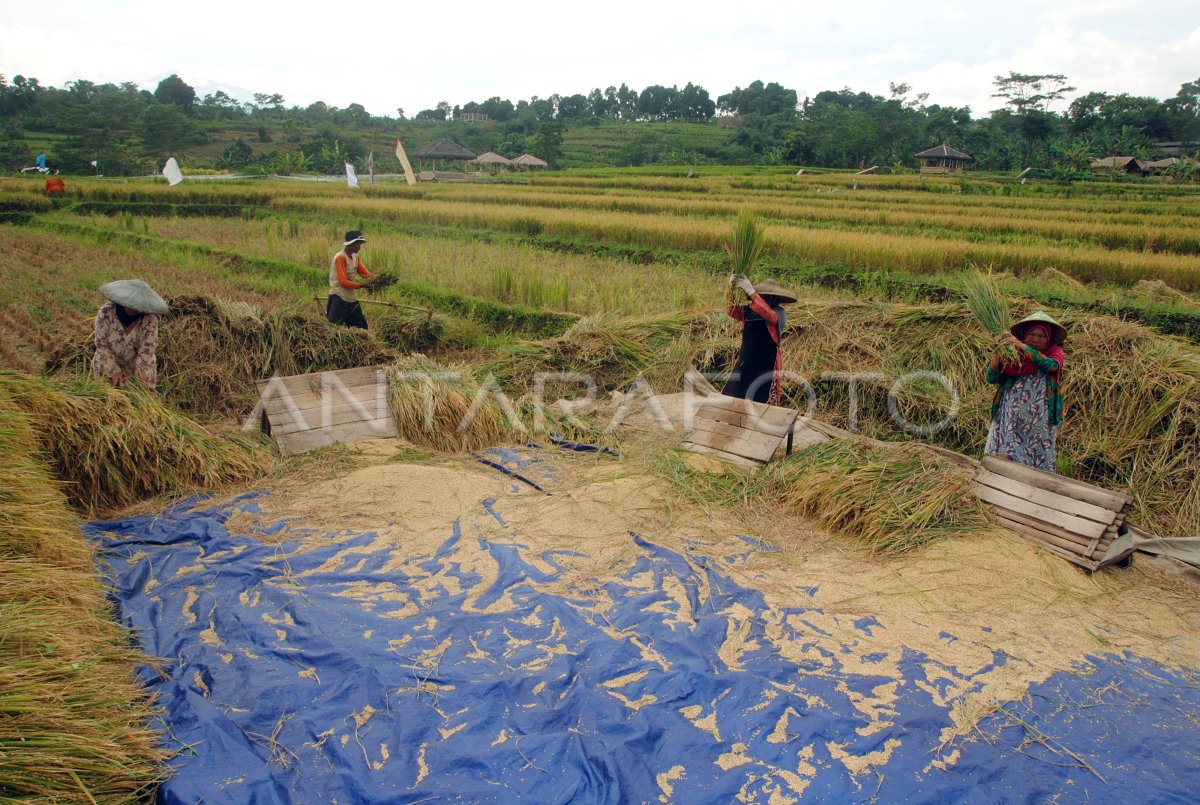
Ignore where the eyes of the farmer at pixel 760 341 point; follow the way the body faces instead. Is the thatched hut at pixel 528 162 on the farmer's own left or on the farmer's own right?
on the farmer's own right

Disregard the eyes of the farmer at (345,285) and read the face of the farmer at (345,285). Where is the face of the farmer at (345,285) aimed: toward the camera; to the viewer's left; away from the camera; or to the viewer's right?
to the viewer's right

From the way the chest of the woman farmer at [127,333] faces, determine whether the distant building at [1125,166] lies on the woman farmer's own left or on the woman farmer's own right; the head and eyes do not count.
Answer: on the woman farmer's own left

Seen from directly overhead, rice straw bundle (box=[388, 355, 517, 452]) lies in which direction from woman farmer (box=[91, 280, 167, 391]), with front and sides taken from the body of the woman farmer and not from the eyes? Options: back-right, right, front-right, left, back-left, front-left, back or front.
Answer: left

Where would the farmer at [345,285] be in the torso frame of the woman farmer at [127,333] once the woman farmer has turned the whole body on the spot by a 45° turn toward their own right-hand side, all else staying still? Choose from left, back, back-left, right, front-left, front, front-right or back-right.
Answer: back

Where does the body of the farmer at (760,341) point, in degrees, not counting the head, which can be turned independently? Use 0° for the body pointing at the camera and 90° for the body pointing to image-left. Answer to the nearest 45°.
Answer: approximately 45°

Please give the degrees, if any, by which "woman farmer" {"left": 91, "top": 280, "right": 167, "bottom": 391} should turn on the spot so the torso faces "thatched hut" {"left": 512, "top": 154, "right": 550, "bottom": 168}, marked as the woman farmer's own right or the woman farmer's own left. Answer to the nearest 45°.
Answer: approximately 135° to the woman farmer's own left

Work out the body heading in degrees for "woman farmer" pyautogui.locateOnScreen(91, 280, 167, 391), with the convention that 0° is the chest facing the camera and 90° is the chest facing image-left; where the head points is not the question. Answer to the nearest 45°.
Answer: approximately 0°
